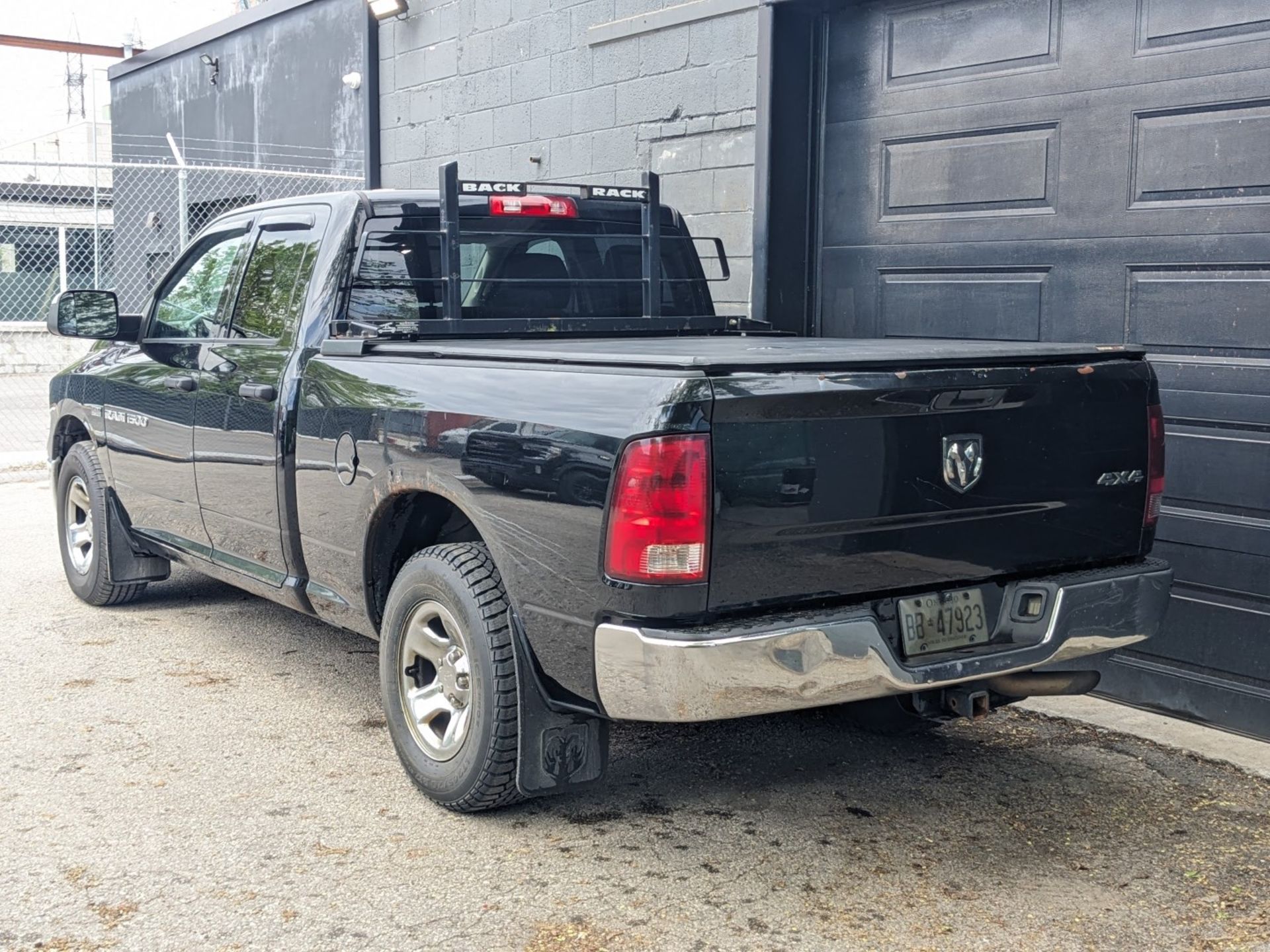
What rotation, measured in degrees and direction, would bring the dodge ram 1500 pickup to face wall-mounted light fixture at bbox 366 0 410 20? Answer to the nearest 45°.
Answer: approximately 45° to its right

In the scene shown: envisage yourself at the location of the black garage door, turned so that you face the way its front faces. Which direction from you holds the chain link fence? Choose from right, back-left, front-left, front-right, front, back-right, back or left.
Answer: right

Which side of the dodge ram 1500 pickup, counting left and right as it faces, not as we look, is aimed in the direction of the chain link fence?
front

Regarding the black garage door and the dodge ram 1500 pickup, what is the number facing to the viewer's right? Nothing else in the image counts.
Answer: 0

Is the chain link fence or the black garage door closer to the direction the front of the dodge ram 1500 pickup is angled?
the chain link fence

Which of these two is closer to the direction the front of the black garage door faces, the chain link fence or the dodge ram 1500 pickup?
the dodge ram 1500 pickup

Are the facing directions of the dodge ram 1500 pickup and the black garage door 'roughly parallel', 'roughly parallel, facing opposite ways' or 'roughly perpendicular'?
roughly perpendicular

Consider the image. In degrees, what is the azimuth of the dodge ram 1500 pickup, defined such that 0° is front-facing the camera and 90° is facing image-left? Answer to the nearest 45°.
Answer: approximately 135°

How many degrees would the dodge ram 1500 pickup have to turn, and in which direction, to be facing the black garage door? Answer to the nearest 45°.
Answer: approximately 90° to its right

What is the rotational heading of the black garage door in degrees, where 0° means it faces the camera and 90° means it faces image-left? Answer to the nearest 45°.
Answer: approximately 45°

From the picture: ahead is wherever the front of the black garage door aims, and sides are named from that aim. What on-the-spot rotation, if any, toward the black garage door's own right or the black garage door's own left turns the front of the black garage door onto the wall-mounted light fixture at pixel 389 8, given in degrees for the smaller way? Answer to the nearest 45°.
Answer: approximately 90° to the black garage door's own right
